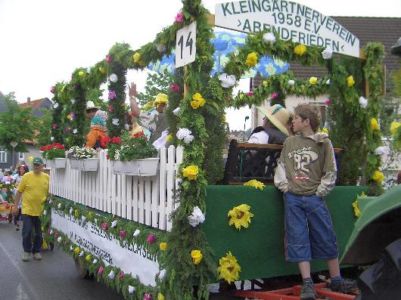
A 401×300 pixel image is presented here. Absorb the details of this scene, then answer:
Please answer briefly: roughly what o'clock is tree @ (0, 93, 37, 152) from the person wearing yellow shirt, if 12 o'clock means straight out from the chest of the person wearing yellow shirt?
The tree is roughly at 6 o'clock from the person wearing yellow shirt.

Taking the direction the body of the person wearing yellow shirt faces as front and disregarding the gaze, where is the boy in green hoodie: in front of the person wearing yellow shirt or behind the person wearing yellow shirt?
in front

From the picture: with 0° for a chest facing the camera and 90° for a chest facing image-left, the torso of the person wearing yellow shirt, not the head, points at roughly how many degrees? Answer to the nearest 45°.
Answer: approximately 0°

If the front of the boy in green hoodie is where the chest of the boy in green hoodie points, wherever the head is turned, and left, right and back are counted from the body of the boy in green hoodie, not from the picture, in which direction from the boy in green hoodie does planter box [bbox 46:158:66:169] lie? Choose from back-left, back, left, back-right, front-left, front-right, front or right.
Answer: back-right

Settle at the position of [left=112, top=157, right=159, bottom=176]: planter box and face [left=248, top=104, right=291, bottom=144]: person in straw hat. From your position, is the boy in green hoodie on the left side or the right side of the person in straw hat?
right

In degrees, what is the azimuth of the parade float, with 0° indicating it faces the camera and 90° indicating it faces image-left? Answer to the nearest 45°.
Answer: approximately 315°

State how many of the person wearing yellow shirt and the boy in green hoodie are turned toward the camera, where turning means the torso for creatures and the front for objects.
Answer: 2
